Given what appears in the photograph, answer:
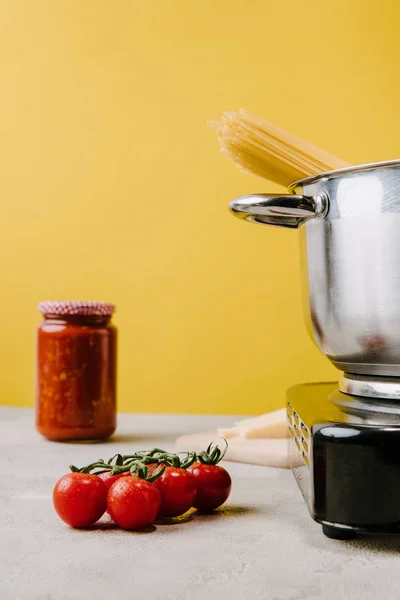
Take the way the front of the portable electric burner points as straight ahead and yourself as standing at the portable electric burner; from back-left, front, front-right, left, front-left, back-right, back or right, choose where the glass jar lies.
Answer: back-right

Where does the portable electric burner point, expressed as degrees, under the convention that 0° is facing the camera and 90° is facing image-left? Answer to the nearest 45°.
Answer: approximately 0°
